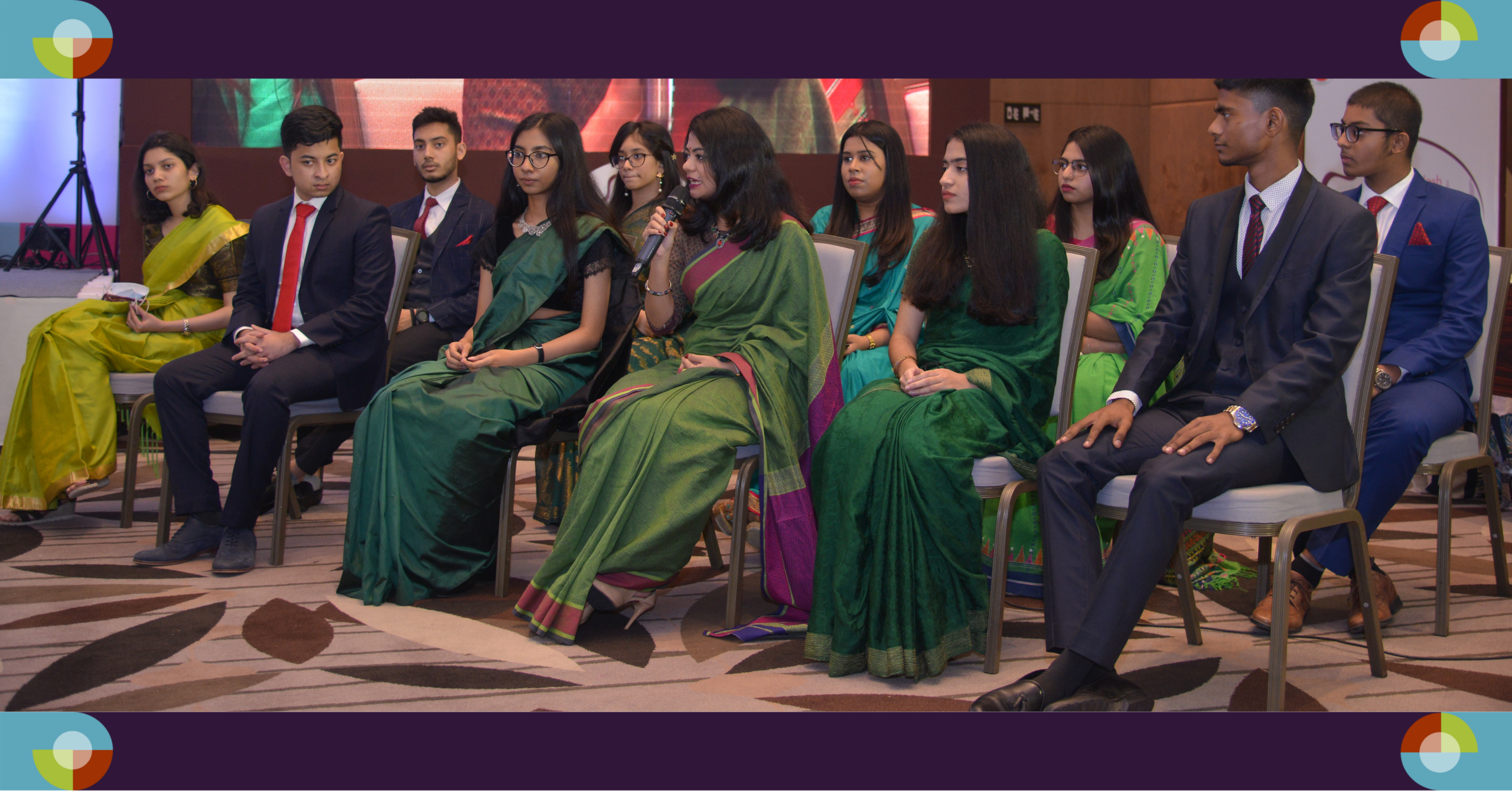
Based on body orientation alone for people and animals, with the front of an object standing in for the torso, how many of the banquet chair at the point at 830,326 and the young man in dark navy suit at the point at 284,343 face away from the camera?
0

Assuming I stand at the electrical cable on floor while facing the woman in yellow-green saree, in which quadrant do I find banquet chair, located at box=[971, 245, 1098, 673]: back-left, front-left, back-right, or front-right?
front-left

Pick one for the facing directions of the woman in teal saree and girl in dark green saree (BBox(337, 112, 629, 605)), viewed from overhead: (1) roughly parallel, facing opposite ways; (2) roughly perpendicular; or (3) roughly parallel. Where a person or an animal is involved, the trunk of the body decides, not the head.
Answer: roughly parallel

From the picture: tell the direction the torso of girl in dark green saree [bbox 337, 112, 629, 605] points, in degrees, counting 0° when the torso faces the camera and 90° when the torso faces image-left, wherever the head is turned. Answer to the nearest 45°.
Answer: approximately 45°

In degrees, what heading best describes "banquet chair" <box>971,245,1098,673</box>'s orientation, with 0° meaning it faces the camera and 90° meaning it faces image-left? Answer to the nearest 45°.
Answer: approximately 45°

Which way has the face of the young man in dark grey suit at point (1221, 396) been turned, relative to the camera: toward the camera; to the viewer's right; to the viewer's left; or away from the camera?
to the viewer's left

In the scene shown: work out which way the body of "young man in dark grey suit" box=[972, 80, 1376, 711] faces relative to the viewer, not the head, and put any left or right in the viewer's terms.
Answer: facing the viewer and to the left of the viewer

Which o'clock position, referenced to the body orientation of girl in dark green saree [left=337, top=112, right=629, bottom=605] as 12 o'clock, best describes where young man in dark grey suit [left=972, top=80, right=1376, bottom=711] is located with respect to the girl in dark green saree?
The young man in dark grey suit is roughly at 9 o'clock from the girl in dark green saree.

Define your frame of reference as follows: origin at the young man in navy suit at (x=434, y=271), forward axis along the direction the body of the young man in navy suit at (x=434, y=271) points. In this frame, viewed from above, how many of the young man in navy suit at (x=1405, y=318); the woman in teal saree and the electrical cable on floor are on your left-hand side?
3

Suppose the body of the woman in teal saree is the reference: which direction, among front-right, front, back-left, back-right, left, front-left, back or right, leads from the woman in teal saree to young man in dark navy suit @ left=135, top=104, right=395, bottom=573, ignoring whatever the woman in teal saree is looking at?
front-right

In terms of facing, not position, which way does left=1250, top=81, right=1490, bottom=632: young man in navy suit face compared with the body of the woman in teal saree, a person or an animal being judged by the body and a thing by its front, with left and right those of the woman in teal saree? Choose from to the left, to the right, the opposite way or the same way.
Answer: the same way

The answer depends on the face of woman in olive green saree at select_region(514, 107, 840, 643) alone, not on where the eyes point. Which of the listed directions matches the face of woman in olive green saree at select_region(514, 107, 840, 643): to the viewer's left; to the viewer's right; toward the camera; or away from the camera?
to the viewer's left

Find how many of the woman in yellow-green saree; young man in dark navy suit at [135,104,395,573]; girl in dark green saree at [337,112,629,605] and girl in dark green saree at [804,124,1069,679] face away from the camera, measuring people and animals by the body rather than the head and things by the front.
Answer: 0
